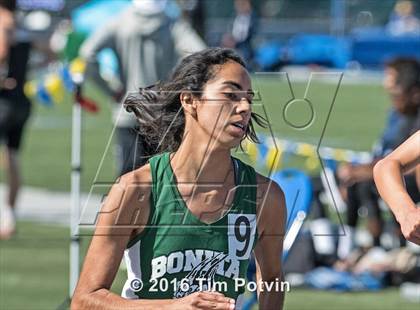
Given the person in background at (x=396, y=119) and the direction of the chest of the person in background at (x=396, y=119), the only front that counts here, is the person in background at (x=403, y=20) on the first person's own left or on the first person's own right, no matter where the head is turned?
on the first person's own right

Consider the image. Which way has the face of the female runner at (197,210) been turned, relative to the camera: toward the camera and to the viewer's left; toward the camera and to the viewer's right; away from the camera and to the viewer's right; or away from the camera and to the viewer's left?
toward the camera and to the viewer's right

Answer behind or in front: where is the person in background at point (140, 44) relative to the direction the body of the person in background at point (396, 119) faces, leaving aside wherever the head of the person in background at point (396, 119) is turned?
in front

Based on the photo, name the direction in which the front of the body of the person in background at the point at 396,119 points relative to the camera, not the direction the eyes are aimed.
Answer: to the viewer's left

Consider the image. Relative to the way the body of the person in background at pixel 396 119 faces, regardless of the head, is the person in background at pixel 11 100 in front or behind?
in front

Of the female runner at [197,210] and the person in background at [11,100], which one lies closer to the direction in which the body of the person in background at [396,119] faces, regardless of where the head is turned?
the person in background

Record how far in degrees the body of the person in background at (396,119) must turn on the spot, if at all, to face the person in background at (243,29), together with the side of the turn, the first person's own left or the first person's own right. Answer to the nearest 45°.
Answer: approximately 90° to the first person's own right
